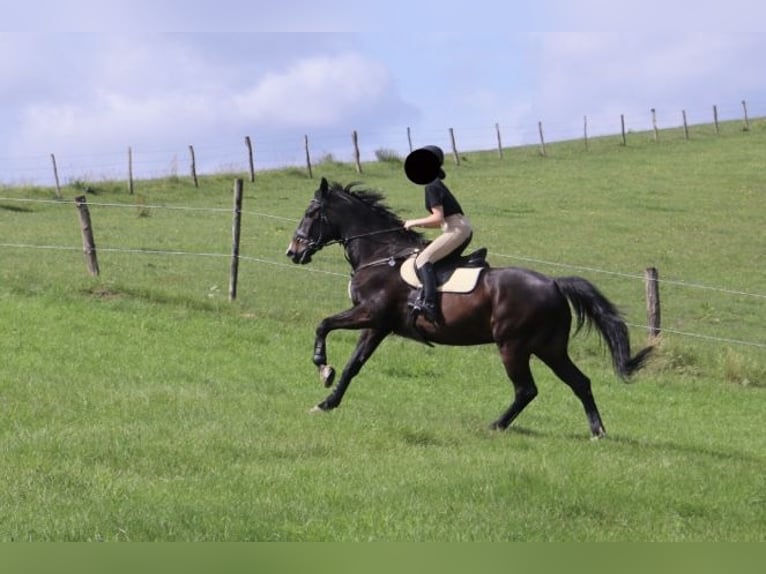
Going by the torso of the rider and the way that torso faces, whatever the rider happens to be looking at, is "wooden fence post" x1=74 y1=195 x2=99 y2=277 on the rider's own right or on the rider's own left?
on the rider's own right

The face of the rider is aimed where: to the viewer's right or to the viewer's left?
to the viewer's left

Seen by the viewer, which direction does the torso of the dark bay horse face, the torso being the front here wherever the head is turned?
to the viewer's left

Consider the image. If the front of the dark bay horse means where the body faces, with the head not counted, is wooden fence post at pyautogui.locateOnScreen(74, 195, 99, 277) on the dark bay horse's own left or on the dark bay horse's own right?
on the dark bay horse's own right

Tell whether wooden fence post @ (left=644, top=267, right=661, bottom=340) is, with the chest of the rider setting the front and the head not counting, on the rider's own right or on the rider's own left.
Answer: on the rider's own right

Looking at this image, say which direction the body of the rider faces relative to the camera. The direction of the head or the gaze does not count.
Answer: to the viewer's left
